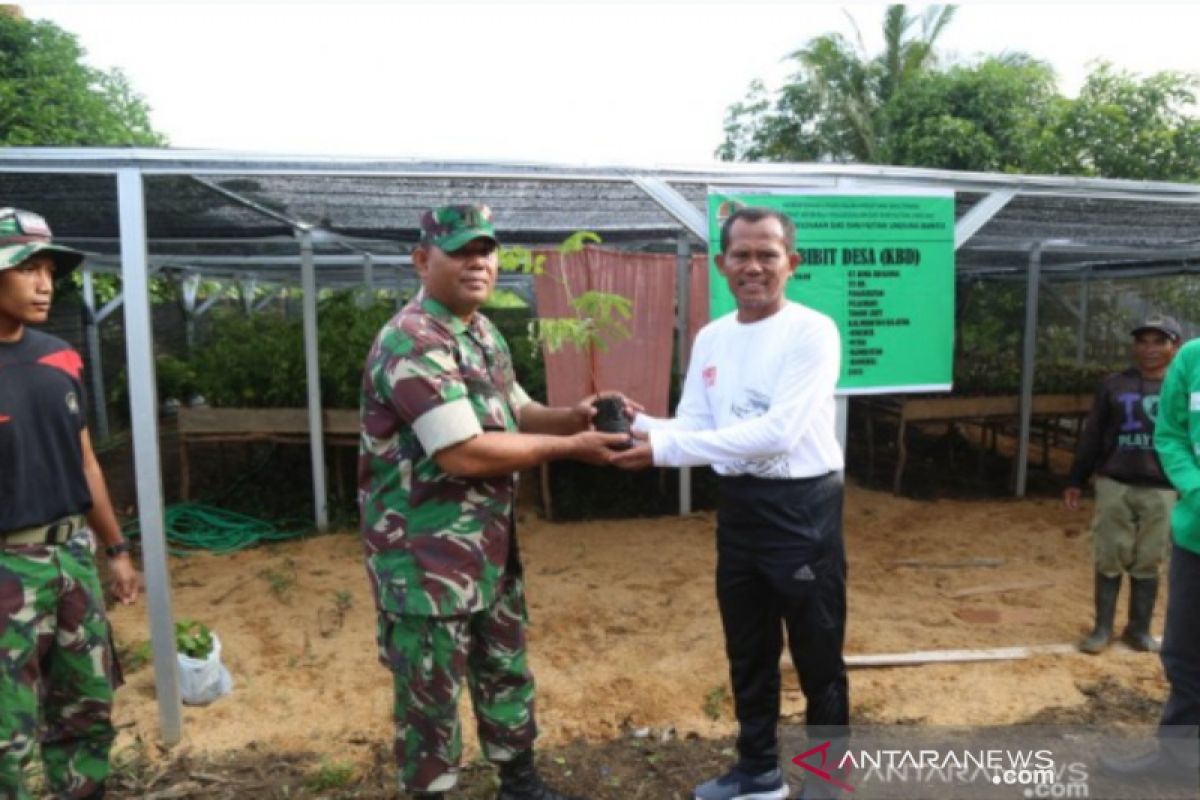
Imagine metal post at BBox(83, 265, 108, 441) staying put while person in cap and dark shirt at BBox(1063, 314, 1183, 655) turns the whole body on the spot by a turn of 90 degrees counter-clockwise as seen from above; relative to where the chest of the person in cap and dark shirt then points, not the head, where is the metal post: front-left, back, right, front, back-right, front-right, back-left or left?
back

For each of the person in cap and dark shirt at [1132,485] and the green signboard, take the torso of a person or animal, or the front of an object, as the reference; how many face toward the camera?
2

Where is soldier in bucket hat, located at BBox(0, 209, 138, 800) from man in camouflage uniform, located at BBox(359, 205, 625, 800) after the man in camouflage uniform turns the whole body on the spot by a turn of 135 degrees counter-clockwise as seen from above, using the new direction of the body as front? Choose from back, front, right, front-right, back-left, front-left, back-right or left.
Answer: left

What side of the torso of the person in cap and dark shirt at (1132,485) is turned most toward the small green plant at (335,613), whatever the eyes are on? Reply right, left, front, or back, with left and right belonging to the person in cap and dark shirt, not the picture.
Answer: right

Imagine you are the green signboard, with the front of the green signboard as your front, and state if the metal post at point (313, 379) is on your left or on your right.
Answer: on your right

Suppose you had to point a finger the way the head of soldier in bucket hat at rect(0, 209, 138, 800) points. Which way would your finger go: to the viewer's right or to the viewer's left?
to the viewer's right

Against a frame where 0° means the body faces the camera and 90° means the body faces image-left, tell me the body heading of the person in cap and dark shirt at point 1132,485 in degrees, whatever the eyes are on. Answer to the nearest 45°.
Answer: approximately 0°

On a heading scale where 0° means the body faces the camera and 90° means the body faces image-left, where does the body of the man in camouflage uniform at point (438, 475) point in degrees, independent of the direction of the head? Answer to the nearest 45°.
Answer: approximately 315°

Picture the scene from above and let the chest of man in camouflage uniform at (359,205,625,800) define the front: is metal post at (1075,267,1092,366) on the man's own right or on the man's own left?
on the man's own left

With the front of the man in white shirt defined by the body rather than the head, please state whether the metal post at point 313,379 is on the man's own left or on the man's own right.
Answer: on the man's own right
